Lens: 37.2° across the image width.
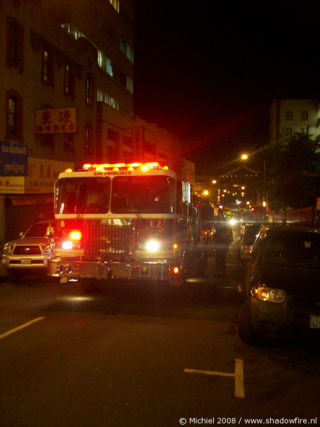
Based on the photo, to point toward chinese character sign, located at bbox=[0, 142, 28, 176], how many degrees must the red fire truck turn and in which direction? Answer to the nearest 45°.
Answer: approximately 135° to its right

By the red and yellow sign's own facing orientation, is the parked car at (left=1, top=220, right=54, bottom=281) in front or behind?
in front

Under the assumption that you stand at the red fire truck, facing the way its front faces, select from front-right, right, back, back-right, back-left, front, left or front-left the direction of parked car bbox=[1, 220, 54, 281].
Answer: back-right

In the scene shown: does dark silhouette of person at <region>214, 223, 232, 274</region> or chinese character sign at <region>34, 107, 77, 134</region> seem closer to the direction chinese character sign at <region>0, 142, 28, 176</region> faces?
the dark silhouette of person

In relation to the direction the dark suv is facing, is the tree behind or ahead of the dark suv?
behind

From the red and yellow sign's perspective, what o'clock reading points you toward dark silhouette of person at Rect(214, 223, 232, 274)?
The dark silhouette of person is roughly at 10 o'clock from the red and yellow sign.

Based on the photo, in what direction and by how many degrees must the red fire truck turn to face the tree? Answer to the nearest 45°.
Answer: approximately 135° to its left

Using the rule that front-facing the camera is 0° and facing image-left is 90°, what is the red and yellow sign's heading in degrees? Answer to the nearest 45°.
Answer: approximately 0°

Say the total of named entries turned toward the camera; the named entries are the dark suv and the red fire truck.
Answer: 2

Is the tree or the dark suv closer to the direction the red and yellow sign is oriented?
the dark suv

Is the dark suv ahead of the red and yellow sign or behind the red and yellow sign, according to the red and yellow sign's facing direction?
ahead

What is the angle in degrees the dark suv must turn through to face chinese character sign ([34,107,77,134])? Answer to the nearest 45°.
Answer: approximately 135° to its right

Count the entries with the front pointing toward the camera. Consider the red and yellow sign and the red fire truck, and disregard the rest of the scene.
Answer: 2
